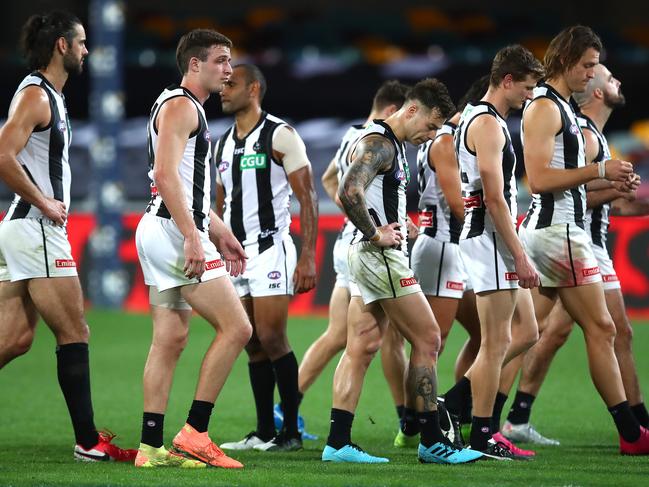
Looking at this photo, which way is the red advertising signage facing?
toward the camera
